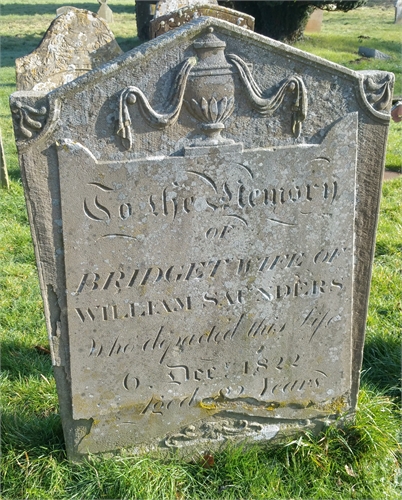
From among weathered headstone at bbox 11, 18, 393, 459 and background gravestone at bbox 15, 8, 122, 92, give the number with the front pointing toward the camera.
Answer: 2

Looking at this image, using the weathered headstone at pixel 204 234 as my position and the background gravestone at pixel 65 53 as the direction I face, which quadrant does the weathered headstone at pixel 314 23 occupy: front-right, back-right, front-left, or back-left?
front-right

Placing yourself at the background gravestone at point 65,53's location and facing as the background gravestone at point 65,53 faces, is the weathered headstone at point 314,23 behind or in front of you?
behind

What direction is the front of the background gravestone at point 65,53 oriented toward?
toward the camera

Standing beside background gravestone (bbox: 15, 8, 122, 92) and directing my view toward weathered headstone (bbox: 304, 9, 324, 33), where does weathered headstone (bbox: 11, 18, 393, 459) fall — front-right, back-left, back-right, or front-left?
back-right

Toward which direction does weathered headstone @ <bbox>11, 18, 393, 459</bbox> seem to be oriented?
toward the camera

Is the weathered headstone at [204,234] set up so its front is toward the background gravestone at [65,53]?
no

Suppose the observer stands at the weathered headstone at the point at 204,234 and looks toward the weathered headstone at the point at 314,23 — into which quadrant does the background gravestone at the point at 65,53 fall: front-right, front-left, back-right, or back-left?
front-left

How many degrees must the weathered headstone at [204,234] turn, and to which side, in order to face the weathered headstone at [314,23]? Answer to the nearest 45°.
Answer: approximately 180°

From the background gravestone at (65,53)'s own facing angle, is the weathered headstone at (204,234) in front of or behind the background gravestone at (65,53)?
in front

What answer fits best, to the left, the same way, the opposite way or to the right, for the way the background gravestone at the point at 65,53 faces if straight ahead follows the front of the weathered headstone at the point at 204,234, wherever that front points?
the same way
